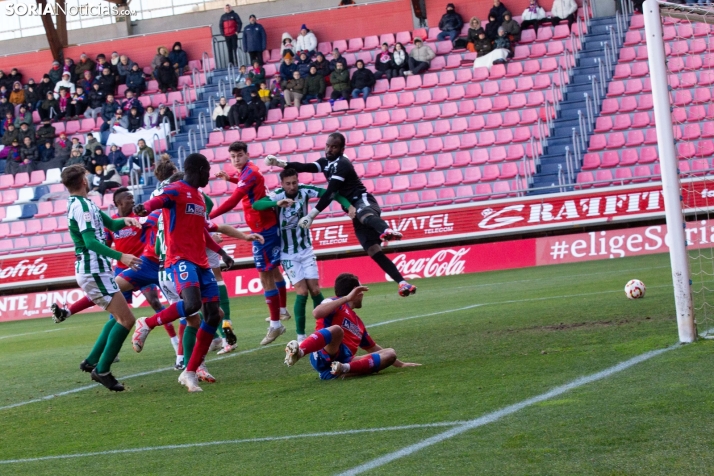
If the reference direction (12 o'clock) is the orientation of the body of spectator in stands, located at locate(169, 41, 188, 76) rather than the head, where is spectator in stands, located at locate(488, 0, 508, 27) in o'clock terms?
spectator in stands, located at locate(488, 0, 508, 27) is roughly at 10 o'clock from spectator in stands, located at locate(169, 41, 188, 76).

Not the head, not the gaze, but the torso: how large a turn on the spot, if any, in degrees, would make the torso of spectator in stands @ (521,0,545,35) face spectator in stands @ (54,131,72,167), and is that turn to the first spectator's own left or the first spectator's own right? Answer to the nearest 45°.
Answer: approximately 90° to the first spectator's own right

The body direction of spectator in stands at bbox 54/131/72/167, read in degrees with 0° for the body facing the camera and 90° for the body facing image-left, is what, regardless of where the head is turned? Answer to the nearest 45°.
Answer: approximately 0°

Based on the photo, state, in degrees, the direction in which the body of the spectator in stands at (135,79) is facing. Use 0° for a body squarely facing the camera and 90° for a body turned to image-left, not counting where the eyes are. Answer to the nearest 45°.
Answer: approximately 0°

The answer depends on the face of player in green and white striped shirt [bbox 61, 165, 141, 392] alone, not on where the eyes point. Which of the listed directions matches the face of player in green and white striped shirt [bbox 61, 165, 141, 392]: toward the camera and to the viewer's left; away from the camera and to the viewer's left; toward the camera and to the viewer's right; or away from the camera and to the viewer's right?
away from the camera and to the viewer's right

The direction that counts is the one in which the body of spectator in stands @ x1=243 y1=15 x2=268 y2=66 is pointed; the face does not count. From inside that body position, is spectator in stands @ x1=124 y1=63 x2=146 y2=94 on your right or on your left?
on your right
